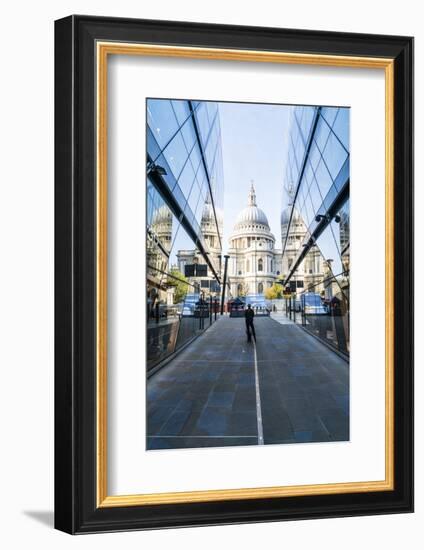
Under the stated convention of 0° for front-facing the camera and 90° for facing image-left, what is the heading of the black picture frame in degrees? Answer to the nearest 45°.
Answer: approximately 315°
